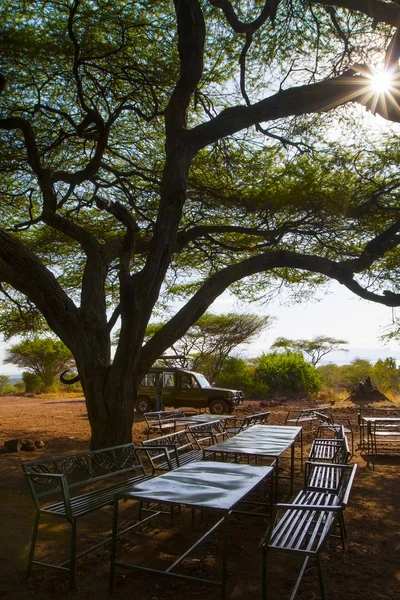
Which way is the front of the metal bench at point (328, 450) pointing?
to the viewer's left

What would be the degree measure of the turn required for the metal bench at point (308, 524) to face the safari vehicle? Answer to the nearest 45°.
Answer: approximately 90° to its right

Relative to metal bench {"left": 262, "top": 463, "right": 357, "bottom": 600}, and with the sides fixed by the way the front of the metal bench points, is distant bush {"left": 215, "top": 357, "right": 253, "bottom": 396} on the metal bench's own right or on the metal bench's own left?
on the metal bench's own right

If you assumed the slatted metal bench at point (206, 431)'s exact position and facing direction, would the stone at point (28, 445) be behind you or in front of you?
behind

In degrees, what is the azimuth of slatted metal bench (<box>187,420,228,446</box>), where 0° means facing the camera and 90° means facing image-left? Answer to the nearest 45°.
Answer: approximately 315°

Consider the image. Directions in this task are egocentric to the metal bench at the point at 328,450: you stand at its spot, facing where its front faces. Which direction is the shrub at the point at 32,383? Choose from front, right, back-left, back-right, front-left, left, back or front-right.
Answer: front-right

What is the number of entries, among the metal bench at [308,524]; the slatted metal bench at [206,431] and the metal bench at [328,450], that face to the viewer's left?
2

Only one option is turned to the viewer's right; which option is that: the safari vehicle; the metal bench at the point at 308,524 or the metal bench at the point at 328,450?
the safari vehicle

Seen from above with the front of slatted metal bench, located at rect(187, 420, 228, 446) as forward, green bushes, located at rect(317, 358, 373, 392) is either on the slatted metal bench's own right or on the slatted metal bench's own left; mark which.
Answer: on the slatted metal bench's own left

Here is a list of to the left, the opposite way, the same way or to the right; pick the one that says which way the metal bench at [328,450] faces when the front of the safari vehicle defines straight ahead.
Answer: the opposite way

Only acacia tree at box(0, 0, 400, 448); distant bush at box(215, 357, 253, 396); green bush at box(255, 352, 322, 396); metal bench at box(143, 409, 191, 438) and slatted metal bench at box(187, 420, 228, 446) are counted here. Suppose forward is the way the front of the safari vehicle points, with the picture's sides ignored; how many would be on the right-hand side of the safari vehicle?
3

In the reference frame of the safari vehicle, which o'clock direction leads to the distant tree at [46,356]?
The distant tree is roughly at 8 o'clock from the safari vehicle.

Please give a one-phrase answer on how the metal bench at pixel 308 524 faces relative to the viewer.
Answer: facing to the left of the viewer

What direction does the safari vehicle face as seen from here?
to the viewer's right
